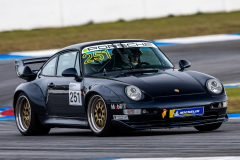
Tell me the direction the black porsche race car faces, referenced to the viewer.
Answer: facing the viewer and to the right of the viewer
